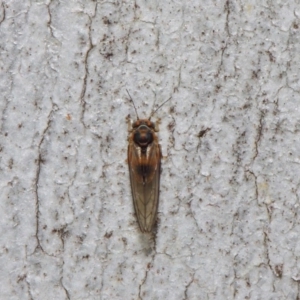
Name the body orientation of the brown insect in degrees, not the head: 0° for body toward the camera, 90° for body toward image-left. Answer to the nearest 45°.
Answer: approximately 180°
